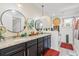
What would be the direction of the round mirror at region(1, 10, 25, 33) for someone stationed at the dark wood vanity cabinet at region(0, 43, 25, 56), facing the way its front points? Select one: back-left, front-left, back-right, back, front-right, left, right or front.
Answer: back-left

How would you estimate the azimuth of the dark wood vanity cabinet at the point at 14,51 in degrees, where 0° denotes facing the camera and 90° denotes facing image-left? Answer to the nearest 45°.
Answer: approximately 315°
